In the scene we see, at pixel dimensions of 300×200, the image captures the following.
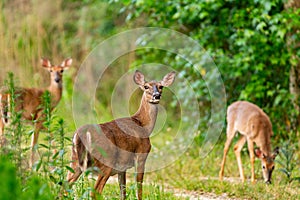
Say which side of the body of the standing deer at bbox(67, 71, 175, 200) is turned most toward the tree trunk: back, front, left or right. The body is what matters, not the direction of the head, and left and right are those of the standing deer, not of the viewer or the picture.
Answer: front

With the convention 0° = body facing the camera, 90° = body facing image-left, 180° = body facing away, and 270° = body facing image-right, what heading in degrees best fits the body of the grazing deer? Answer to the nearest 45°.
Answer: approximately 315°

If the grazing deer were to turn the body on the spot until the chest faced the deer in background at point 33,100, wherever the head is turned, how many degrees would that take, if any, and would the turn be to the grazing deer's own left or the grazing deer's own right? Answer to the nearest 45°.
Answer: approximately 135° to the grazing deer's own right

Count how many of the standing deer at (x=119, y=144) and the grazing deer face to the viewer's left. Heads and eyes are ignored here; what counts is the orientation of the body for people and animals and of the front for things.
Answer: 0

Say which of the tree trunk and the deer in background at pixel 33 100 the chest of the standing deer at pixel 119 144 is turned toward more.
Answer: the tree trunk

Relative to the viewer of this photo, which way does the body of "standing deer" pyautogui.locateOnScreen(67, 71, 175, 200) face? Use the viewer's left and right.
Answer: facing away from the viewer and to the right of the viewer
